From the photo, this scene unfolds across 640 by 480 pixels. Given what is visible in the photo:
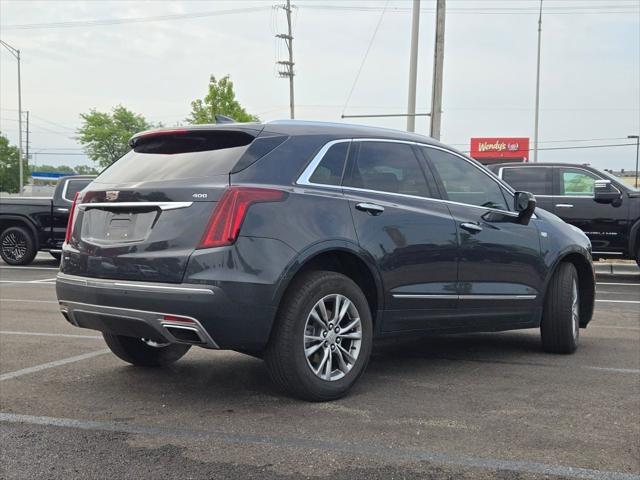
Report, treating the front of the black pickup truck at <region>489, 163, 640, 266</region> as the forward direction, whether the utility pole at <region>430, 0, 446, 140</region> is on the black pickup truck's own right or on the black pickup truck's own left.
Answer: on the black pickup truck's own left

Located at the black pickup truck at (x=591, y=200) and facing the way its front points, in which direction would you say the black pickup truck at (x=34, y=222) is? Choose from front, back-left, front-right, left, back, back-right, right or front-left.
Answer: back

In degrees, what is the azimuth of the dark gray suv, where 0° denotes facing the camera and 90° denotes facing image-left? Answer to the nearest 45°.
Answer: approximately 225°

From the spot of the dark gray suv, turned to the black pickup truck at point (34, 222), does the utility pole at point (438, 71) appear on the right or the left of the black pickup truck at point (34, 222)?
right

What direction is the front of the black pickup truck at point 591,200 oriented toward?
to the viewer's right
